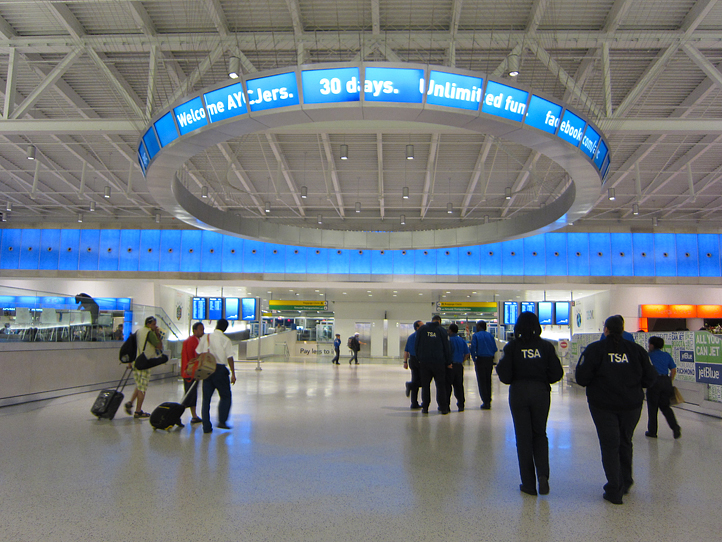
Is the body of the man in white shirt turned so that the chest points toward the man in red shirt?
no

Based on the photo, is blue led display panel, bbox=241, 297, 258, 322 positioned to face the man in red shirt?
yes

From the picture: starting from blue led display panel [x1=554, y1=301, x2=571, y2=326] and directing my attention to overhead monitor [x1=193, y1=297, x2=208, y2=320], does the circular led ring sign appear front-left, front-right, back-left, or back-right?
front-left

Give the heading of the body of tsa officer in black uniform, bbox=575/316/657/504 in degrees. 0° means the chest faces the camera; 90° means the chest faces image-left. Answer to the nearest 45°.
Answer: approximately 180°

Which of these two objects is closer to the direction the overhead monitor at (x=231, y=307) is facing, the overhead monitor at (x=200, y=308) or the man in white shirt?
the man in white shirt

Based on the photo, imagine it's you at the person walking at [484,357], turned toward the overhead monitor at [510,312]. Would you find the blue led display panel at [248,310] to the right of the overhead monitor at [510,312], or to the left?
left

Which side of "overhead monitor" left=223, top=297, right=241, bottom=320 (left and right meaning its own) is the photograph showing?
front

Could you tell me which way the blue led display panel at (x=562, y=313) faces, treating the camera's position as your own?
facing the viewer

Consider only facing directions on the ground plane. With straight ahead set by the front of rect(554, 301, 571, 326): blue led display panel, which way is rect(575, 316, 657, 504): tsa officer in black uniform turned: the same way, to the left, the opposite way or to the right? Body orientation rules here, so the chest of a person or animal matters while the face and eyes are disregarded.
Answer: the opposite way

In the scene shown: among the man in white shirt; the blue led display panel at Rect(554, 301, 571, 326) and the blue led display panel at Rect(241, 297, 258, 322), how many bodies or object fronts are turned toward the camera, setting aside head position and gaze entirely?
2

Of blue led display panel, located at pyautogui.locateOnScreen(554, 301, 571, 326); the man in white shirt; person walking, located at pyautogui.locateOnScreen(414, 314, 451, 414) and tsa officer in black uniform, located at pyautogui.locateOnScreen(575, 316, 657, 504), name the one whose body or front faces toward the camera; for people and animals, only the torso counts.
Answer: the blue led display panel

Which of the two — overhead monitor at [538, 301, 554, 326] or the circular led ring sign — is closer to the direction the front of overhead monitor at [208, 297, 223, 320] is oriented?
the circular led ring sign

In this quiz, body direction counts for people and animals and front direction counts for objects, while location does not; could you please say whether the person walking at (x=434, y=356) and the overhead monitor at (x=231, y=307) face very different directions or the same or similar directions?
very different directions

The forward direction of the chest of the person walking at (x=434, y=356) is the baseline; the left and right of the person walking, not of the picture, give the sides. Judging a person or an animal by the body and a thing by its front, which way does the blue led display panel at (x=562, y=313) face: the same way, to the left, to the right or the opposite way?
the opposite way

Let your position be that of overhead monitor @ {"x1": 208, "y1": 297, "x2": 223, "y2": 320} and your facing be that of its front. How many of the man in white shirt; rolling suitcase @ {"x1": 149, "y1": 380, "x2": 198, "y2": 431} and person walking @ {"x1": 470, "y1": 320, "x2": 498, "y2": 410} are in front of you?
3

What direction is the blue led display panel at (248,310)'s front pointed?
toward the camera

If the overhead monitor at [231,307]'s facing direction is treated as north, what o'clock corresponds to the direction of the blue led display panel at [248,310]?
The blue led display panel is roughly at 10 o'clock from the overhead monitor.

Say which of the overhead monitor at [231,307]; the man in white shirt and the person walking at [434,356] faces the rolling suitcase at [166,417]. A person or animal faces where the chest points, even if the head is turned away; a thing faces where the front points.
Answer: the overhead monitor

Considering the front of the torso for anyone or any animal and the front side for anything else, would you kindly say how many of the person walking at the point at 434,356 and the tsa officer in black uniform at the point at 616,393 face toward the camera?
0

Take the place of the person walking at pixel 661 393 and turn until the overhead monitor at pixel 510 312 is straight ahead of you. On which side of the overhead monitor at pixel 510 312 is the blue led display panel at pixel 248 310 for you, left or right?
left

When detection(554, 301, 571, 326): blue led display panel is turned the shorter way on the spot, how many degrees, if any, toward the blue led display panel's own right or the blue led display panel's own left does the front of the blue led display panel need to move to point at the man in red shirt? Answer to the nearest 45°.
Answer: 0° — it already faces them

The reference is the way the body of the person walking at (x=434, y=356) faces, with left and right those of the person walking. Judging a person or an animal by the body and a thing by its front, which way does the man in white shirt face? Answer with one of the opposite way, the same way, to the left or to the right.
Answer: the same way
